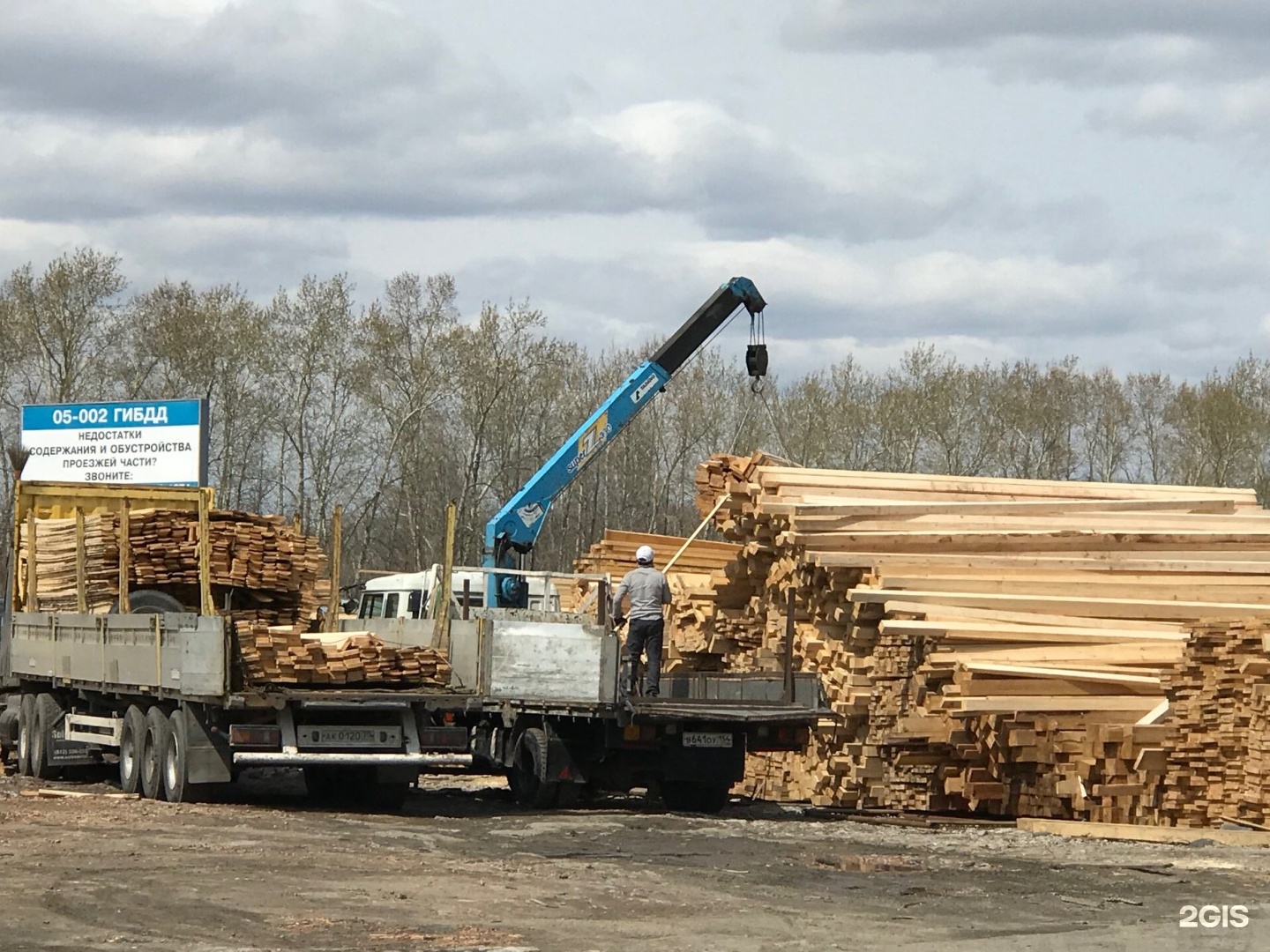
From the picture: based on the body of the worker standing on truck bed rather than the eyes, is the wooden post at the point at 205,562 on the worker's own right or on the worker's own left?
on the worker's own left

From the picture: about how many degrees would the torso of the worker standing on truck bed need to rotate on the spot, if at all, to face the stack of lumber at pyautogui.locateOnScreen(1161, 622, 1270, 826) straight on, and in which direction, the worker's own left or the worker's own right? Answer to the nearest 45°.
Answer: approximately 135° to the worker's own right

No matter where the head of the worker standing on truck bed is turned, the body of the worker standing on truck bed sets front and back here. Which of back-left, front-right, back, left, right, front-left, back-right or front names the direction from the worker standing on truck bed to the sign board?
front-left

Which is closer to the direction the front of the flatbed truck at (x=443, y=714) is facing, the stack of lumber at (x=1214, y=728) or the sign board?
the sign board

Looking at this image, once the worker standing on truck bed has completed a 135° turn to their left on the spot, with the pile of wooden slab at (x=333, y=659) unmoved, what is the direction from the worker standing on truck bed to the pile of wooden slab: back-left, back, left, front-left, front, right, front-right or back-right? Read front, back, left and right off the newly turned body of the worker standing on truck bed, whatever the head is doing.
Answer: front

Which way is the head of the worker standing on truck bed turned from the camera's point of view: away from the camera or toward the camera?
away from the camera

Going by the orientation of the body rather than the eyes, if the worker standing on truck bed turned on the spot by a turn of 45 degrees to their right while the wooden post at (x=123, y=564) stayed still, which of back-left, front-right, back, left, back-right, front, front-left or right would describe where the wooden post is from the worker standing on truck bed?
back-left

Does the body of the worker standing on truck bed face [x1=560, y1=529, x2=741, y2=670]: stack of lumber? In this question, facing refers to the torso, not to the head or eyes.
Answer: yes

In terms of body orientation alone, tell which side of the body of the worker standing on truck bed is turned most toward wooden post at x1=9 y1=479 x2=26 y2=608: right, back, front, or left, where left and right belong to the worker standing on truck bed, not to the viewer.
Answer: left

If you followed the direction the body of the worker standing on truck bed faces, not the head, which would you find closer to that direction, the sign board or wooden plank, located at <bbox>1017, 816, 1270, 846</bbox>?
the sign board

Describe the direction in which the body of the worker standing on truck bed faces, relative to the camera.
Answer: away from the camera

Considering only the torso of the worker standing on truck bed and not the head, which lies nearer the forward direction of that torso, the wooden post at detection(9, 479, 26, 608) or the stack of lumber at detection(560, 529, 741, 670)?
the stack of lumber

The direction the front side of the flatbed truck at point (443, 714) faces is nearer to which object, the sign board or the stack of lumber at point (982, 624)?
the sign board

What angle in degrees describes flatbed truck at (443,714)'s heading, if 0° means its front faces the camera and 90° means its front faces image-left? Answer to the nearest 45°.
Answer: approximately 135°
